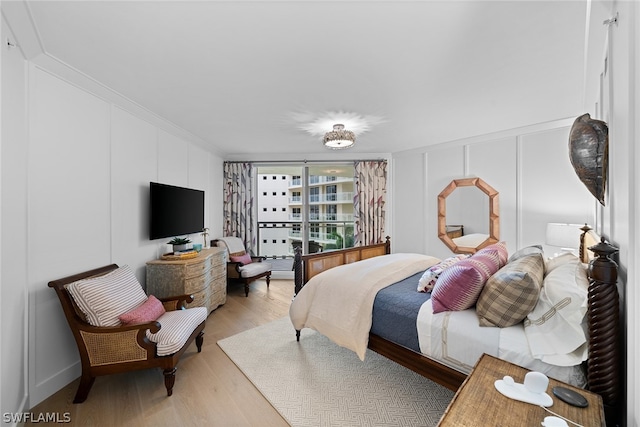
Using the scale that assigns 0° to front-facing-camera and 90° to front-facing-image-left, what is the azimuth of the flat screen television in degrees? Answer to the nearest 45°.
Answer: approximately 315°

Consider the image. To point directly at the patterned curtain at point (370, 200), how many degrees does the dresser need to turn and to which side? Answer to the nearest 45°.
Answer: approximately 45° to its left

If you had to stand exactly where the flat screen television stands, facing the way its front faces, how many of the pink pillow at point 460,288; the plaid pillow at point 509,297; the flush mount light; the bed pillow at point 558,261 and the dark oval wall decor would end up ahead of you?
5

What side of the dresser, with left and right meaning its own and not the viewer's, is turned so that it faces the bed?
front

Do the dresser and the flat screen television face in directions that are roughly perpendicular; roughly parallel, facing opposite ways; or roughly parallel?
roughly parallel

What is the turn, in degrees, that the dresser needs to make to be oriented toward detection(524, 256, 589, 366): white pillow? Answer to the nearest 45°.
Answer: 0° — it already faces it

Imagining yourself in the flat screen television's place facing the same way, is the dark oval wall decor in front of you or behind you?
in front

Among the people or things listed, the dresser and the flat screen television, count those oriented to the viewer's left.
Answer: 0

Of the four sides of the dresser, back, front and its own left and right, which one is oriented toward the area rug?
front

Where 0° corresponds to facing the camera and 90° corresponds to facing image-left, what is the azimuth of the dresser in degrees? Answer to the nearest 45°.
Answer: approximately 315°

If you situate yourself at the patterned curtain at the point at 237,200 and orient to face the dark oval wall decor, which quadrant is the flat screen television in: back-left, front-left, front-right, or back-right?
front-right

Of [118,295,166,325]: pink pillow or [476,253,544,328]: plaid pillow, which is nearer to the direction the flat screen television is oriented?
the plaid pillow

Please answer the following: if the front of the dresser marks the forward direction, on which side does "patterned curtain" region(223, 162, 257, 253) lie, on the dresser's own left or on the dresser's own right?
on the dresser's own left

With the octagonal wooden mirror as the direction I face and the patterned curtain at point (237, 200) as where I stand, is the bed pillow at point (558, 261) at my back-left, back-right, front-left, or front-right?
front-right

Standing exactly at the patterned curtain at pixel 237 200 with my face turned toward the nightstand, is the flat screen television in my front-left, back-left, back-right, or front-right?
front-right

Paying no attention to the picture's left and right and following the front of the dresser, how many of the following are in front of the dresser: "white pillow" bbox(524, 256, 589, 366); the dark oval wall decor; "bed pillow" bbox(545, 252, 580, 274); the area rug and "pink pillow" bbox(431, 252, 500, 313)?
5
